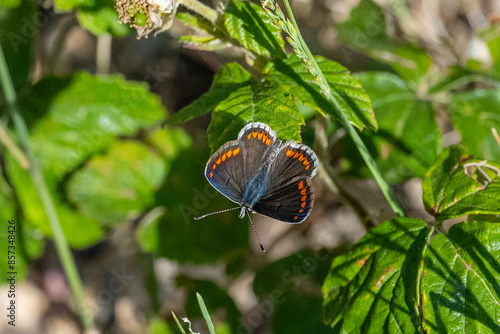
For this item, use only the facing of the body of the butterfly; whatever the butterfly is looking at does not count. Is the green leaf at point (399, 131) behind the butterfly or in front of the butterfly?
behind

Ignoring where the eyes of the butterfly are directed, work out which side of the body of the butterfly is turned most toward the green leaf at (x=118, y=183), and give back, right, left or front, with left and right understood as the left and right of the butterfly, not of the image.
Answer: right

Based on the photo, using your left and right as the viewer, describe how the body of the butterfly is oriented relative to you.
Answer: facing the viewer and to the left of the viewer

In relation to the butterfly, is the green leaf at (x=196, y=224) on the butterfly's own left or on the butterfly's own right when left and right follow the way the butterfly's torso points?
on the butterfly's own right

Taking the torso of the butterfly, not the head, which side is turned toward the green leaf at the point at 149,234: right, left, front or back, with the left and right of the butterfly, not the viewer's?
right
